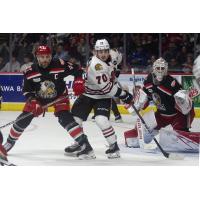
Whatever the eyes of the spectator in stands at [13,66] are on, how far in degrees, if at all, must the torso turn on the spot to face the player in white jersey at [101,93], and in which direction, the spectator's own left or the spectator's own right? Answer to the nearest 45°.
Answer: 0° — they already face them

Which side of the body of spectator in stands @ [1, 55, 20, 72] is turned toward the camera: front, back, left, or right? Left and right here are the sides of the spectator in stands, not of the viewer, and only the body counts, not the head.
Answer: front

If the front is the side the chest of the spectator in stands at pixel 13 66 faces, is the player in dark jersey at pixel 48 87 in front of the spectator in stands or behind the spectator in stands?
in front

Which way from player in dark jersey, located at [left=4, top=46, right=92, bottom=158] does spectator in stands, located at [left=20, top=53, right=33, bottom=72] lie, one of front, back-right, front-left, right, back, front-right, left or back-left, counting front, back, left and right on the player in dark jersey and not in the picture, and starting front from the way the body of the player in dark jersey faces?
back

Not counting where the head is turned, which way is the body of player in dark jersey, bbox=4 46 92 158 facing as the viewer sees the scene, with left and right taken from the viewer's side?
facing the viewer

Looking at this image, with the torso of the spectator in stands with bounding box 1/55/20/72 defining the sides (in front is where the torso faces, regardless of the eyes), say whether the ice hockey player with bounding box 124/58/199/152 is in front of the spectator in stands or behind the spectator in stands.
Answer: in front

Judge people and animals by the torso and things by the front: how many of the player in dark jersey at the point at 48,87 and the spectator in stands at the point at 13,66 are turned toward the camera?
2

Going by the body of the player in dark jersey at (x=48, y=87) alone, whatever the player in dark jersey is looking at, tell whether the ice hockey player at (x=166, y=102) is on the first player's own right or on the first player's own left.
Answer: on the first player's own left

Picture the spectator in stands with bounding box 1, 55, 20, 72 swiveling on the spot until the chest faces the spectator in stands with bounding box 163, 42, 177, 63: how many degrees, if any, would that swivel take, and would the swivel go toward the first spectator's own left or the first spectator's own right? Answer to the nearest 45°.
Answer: approximately 90° to the first spectator's own left

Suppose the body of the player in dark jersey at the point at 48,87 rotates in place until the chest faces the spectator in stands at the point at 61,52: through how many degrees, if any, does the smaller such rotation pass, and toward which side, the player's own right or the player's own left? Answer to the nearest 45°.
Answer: approximately 180°

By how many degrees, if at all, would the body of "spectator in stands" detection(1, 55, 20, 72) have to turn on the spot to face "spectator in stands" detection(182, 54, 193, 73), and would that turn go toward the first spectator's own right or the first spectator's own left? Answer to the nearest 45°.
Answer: approximately 90° to the first spectator's own left

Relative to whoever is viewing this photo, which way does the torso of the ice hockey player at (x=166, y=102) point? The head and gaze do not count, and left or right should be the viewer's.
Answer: facing the viewer and to the left of the viewer

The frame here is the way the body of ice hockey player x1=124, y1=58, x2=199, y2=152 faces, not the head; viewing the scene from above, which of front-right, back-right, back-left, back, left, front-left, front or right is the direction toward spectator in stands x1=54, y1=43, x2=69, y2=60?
right
